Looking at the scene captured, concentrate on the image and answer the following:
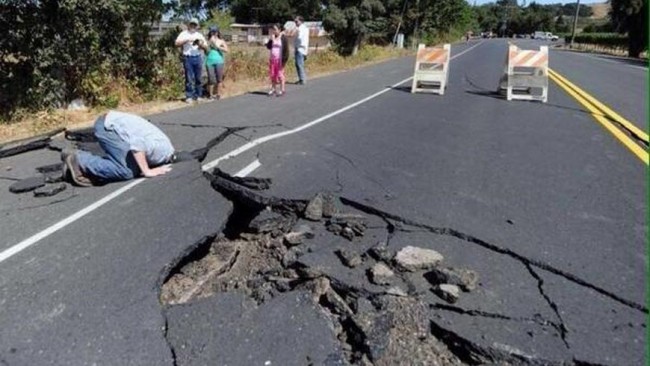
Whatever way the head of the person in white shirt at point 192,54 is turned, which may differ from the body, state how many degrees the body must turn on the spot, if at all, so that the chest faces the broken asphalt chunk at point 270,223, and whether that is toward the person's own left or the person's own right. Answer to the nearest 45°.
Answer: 0° — they already face it

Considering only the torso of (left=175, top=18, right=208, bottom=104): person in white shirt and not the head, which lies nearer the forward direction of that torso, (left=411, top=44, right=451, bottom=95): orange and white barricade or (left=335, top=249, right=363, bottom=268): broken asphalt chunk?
the broken asphalt chunk

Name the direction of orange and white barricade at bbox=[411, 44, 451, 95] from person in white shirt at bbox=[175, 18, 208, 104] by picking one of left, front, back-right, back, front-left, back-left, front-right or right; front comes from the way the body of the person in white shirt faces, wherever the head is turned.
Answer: left

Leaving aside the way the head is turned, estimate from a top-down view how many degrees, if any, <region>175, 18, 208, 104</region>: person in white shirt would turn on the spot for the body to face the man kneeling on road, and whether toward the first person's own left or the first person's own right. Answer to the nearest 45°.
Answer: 0° — they already face them

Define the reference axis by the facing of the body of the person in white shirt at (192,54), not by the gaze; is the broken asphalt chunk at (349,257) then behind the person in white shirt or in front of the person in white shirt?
in front

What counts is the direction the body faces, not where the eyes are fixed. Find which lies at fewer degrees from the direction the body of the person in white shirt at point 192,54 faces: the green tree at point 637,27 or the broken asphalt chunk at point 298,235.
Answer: the broken asphalt chunk

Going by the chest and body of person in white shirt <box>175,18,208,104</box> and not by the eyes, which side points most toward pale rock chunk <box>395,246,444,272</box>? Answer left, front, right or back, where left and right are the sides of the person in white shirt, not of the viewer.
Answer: front

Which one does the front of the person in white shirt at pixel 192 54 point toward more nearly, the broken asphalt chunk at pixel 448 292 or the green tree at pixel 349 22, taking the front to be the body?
the broken asphalt chunk

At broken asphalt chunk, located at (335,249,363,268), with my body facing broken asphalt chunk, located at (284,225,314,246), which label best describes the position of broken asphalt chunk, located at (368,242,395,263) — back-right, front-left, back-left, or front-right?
back-right

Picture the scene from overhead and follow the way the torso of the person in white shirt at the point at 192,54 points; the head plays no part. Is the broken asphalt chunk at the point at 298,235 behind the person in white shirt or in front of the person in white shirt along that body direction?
in front

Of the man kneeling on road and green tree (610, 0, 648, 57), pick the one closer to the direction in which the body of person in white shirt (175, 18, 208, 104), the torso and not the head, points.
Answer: the man kneeling on road

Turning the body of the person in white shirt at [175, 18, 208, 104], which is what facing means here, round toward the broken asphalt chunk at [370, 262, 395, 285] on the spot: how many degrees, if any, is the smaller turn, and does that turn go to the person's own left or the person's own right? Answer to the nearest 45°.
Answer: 0° — they already face it

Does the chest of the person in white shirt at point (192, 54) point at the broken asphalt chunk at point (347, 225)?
yes

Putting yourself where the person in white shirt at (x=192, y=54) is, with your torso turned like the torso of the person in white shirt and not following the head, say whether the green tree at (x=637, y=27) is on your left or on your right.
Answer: on your left

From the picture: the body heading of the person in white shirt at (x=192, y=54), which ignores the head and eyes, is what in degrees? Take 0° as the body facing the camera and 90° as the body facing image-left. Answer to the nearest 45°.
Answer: approximately 0°
